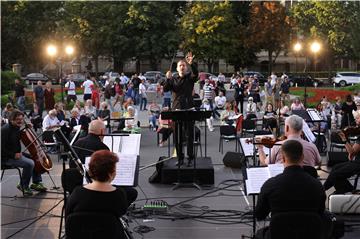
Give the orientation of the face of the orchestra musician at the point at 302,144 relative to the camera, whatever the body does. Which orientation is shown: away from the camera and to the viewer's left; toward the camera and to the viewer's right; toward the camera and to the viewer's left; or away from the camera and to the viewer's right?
away from the camera and to the viewer's left

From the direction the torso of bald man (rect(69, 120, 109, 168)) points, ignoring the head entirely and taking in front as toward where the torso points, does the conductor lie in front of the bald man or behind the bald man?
in front

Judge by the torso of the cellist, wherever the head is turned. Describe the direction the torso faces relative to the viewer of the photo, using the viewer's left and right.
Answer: facing the viewer and to the right of the viewer

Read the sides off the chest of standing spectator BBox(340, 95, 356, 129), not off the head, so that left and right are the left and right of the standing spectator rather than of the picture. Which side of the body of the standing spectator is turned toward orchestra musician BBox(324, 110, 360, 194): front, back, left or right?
front

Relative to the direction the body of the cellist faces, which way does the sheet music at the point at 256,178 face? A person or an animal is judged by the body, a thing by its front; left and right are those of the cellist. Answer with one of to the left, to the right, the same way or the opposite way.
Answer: to the right

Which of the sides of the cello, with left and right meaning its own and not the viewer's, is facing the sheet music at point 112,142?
front

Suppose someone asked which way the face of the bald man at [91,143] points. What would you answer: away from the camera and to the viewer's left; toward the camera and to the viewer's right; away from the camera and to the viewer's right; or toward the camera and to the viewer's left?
away from the camera and to the viewer's right

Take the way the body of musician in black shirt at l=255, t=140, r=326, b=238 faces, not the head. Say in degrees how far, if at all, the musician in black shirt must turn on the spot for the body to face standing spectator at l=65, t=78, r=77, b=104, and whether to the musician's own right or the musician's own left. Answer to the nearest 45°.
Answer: approximately 45° to the musician's own left

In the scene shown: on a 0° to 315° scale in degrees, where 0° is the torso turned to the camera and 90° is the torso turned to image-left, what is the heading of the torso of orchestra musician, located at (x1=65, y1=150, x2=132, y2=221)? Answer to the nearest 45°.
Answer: approximately 180°

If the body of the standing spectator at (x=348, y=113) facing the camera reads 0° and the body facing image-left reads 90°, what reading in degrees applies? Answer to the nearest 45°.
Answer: approximately 0°

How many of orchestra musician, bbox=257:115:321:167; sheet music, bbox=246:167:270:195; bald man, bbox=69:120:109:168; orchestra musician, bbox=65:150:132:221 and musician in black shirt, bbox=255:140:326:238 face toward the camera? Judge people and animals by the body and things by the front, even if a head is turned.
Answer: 1

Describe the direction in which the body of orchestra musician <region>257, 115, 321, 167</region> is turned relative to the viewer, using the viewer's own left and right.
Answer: facing away from the viewer and to the left of the viewer

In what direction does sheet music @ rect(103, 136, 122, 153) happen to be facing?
toward the camera

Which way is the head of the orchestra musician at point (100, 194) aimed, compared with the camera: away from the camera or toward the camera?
away from the camera

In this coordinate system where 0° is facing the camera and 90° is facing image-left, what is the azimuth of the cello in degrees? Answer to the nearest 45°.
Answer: approximately 315°

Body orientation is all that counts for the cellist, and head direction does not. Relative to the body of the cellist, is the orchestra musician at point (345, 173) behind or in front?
in front

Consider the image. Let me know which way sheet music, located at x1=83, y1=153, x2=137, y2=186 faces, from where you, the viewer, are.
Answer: facing the viewer

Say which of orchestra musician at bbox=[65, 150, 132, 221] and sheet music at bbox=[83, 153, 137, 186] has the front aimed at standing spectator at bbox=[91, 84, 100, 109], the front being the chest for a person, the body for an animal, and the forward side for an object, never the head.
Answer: the orchestra musician

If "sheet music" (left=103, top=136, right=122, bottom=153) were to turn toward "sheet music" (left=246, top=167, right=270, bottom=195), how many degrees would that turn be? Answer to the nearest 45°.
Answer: approximately 45° to its left
